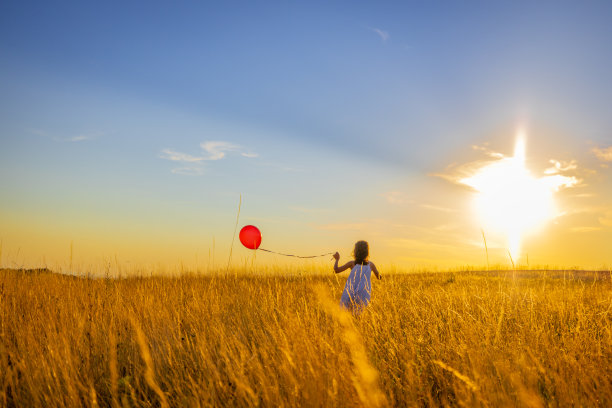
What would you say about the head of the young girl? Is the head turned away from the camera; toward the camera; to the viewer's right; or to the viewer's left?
away from the camera

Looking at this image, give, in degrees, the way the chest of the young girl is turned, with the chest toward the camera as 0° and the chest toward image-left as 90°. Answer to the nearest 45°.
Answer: approximately 180°
